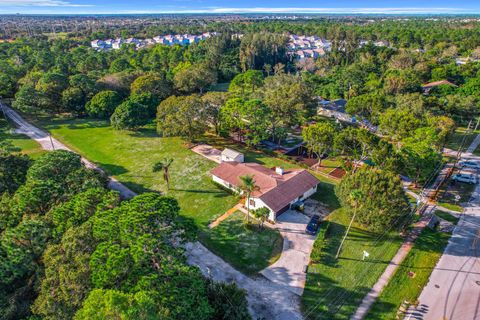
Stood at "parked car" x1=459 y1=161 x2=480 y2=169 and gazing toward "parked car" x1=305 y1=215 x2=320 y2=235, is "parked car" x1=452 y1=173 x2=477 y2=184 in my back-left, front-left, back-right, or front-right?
front-left

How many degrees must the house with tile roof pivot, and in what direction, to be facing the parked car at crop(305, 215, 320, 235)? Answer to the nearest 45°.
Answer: approximately 90° to its left

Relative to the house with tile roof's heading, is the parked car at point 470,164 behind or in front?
behind

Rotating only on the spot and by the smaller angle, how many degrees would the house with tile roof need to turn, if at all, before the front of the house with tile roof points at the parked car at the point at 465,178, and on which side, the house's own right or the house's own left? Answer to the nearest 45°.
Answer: approximately 135° to the house's own left

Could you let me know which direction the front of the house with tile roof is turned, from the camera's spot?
facing the viewer and to the left of the viewer
